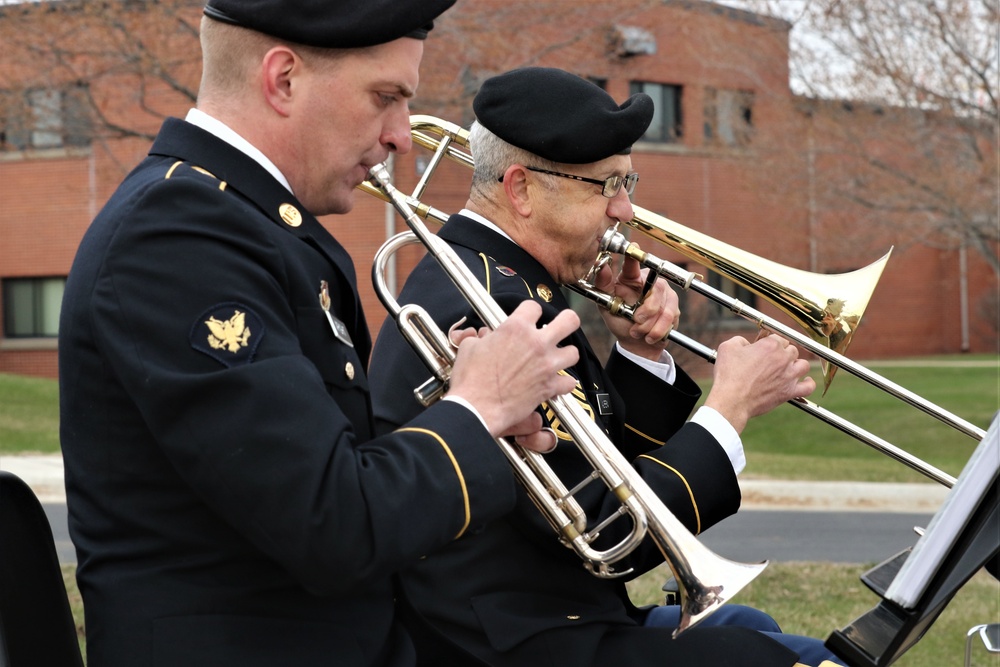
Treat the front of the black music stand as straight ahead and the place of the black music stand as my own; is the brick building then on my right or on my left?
on my right

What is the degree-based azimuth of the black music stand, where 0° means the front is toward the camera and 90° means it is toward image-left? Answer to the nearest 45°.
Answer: approximately 90°
